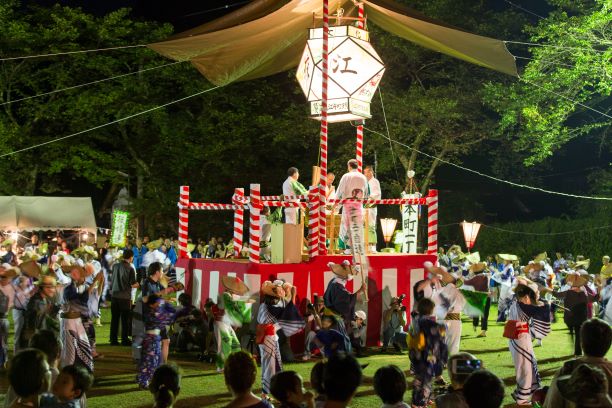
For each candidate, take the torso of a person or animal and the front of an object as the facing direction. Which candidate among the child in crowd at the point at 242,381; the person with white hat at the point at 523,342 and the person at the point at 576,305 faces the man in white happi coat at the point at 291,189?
the child in crowd

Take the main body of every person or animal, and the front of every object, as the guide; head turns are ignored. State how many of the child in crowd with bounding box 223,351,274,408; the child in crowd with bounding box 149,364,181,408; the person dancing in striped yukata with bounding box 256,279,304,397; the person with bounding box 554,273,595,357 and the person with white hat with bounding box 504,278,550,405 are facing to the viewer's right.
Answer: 2

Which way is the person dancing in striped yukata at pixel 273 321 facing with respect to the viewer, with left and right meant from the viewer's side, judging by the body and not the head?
facing to the right of the viewer

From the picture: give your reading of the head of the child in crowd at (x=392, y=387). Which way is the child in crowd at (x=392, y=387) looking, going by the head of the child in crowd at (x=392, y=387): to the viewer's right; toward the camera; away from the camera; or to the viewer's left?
away from the camera

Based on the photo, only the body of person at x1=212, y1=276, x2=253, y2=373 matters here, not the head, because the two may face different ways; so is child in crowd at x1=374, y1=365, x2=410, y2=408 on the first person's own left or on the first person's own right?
on the first person's own right

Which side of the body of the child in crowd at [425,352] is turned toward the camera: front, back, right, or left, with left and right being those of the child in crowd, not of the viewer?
back

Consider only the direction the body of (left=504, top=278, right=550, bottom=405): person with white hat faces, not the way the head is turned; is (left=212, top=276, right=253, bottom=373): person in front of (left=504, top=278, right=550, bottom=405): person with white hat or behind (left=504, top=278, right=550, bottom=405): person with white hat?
behind

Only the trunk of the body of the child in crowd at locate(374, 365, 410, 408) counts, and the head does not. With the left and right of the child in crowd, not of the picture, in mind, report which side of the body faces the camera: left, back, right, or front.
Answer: back

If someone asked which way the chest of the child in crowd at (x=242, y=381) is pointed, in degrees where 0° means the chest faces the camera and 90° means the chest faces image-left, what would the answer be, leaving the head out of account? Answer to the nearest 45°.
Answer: approximately 180°

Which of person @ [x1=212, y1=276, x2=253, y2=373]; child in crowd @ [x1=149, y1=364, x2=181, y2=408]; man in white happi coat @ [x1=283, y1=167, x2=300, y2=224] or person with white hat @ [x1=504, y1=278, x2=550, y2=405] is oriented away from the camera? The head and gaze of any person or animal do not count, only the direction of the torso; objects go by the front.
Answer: the child in crowd
